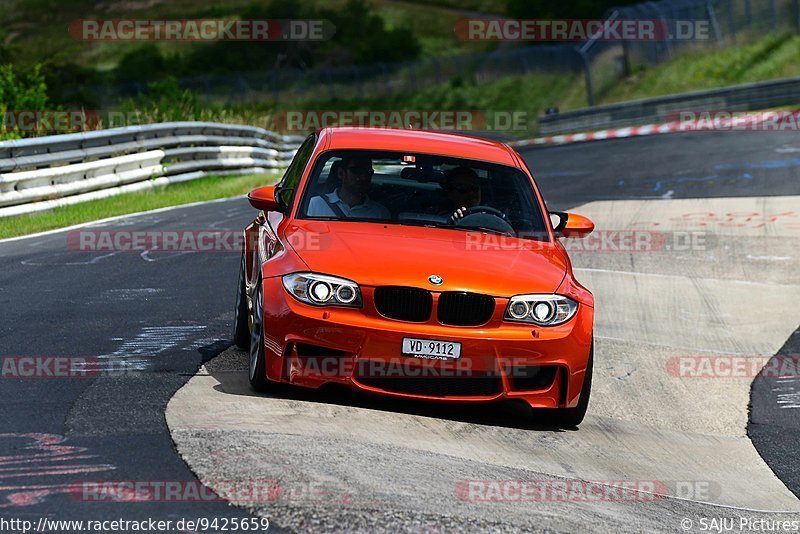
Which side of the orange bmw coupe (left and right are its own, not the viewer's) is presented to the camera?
front

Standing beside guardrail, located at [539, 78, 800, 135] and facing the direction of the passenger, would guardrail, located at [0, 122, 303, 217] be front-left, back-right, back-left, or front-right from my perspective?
front-right

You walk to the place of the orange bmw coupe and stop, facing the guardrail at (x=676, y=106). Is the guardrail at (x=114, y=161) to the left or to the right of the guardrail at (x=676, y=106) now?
left

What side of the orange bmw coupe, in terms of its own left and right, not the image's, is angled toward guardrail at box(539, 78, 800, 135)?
back

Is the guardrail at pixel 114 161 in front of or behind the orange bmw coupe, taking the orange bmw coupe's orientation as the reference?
behind
